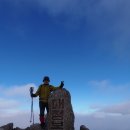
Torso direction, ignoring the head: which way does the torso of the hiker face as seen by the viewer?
toward the camera

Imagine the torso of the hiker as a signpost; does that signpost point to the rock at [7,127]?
no
